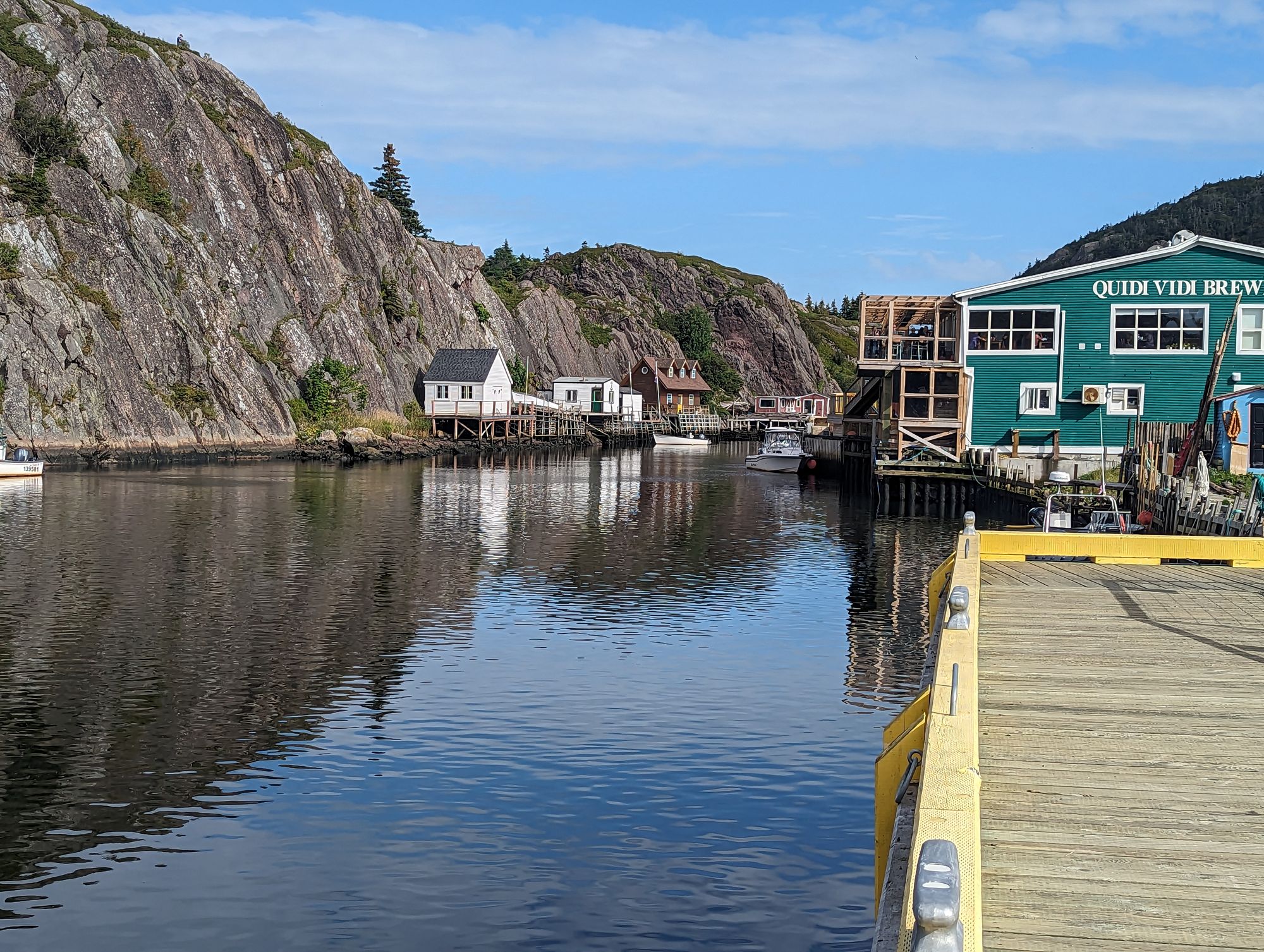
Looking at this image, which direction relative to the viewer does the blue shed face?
toward the camera

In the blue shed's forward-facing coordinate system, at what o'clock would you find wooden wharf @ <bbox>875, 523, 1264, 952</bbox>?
The wooden wharf is roughly at 12 o'clock from the blue shed.
